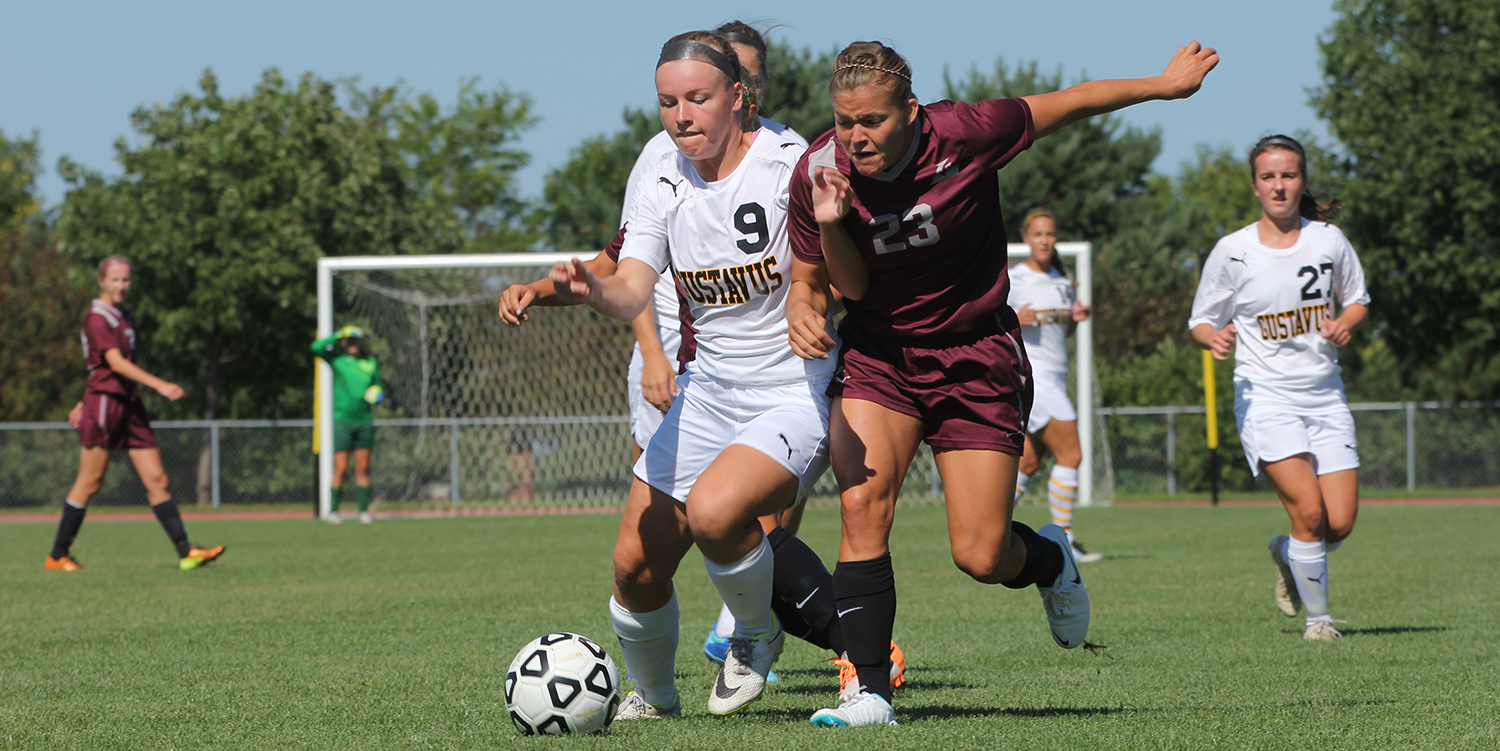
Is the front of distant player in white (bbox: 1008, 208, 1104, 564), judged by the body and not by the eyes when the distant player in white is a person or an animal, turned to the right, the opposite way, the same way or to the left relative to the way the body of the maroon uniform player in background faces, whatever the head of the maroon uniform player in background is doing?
to the right

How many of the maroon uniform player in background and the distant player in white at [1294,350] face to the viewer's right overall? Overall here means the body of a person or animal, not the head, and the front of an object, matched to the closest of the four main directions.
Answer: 1

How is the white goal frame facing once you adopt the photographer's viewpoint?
facing the viewer

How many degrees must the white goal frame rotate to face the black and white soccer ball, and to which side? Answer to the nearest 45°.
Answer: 0° — it already faces it

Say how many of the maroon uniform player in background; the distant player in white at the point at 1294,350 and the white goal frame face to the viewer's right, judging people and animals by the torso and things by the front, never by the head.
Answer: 1

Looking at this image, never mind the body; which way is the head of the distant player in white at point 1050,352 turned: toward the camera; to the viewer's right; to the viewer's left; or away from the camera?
toward the camera

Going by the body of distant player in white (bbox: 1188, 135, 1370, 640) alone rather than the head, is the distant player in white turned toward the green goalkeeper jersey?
no

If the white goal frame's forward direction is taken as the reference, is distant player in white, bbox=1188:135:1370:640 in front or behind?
in front

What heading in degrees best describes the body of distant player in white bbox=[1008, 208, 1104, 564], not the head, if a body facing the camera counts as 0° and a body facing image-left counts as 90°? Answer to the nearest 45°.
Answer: approximately 315°

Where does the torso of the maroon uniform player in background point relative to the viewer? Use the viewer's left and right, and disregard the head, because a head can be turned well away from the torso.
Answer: facing to the right of the viewer

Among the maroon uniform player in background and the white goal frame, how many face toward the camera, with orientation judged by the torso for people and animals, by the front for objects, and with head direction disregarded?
1

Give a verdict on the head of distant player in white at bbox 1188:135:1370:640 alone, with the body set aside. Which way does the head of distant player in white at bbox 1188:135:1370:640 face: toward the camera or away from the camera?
toward the camera

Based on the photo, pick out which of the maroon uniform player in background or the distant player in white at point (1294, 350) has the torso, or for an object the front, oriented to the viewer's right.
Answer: the maroon uniform player in background

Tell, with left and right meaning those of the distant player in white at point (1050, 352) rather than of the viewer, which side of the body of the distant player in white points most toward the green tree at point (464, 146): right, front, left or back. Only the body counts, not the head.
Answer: back

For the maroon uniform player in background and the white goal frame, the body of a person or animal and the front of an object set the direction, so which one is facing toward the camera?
the white goal frame

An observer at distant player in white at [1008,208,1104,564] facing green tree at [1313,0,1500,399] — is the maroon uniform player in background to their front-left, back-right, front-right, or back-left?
back-left

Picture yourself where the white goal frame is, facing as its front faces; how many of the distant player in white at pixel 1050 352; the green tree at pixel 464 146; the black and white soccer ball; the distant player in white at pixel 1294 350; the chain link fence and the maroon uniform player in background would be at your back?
2

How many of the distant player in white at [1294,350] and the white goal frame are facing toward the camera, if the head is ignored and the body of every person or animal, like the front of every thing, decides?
2
